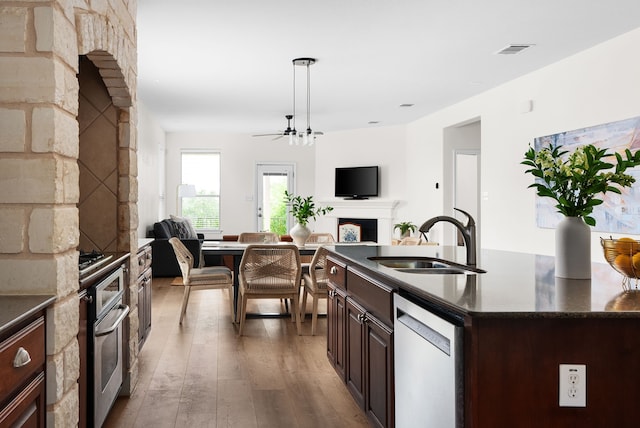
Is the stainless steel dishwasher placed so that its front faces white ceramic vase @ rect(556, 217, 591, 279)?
no

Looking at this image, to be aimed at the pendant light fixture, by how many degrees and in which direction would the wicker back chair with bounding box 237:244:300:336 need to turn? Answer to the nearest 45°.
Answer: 0° — it already faces it

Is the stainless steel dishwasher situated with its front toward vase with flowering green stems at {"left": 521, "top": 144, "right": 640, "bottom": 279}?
no

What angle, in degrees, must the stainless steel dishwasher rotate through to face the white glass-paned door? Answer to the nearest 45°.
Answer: approximately 135° to its right

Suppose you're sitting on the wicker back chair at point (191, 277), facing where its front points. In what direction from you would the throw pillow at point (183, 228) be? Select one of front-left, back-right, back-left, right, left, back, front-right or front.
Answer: left

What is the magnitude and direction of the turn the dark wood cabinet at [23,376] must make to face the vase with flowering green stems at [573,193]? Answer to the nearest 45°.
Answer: approximately 45° to its left

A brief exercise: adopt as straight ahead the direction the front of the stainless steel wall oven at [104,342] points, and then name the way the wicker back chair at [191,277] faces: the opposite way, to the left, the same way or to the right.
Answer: the same way

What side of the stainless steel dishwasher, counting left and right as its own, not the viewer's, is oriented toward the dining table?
right

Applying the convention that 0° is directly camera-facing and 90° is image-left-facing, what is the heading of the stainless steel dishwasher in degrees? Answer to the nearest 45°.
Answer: approximately 45°

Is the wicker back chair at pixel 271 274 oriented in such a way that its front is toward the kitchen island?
no

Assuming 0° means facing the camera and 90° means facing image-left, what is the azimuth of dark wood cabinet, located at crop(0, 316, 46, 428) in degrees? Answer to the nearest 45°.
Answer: approximately 315°

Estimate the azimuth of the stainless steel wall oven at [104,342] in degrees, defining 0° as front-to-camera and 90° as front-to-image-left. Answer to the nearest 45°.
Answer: approximately 270°

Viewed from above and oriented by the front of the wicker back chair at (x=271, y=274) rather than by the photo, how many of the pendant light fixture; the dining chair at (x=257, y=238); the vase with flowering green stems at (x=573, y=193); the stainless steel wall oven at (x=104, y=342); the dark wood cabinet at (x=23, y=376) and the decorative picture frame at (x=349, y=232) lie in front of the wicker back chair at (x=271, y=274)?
3

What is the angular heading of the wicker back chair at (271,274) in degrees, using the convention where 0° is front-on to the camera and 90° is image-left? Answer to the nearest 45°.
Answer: approximately 180°
